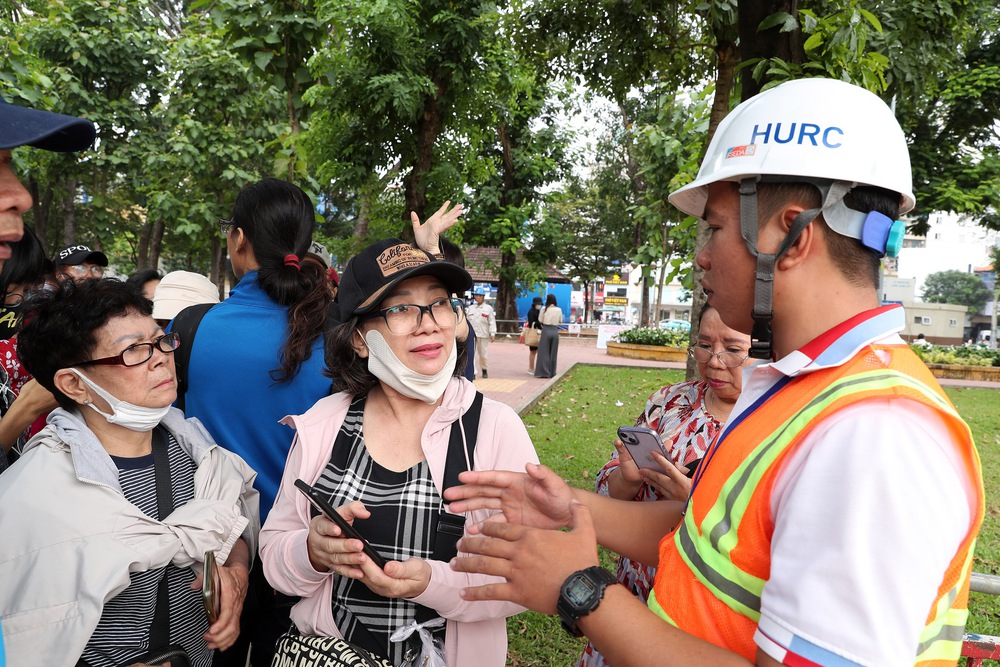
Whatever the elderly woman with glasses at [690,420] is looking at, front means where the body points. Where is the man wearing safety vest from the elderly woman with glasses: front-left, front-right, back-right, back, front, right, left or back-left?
front-left

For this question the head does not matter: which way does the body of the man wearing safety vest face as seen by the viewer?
to the viewer's left

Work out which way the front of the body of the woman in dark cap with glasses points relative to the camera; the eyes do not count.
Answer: toward the camera

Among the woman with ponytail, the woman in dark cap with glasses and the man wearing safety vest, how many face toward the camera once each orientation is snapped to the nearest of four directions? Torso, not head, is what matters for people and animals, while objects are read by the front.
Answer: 1

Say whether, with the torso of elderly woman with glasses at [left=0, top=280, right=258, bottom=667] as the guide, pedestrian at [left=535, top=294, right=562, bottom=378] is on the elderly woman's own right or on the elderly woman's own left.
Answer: on the elderly woman's own left

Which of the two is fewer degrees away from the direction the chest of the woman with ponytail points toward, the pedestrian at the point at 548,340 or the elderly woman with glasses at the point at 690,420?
the pedestrian

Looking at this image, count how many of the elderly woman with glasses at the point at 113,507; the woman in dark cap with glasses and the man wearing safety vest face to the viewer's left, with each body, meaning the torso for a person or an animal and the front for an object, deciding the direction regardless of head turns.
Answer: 1

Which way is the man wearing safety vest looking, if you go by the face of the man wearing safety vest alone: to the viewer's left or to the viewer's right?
to the viewer's left

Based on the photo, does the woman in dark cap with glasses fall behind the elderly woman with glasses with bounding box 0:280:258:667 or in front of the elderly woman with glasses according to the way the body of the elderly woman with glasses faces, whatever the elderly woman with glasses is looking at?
in front

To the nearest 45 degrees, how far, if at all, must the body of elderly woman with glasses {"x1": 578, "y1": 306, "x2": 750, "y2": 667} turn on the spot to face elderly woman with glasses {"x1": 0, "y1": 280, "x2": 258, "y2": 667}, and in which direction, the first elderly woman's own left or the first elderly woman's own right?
0° — they already face them

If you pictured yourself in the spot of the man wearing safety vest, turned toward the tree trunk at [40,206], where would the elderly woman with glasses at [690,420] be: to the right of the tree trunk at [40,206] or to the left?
right

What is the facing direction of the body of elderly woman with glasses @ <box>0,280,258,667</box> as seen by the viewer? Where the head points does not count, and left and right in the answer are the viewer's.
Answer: facing the viewer and to the right of the viewer

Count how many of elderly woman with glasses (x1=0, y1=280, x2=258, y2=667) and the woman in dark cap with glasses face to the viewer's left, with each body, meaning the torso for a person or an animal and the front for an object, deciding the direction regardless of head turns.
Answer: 0

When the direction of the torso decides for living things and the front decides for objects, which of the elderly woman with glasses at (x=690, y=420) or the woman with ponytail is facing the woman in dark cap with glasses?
the elderly woman with glasses
